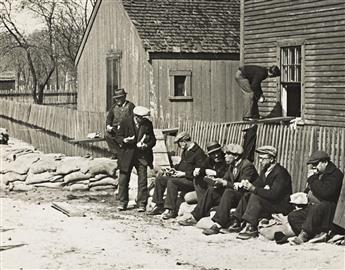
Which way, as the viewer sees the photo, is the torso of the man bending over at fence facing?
to the viewer's right

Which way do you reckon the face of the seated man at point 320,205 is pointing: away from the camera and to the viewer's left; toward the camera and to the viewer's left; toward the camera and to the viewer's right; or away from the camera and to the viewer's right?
toward the camera and to the viewer's left

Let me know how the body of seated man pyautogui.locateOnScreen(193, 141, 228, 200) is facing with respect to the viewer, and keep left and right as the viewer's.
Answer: facing the viewer and to the left of the viewer

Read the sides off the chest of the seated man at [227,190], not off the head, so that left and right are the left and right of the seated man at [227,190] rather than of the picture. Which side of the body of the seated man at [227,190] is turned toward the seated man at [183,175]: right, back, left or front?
right

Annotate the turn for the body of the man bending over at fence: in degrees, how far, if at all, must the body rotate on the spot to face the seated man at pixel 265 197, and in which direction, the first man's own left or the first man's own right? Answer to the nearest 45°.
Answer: approximately 90° to the first man's own right

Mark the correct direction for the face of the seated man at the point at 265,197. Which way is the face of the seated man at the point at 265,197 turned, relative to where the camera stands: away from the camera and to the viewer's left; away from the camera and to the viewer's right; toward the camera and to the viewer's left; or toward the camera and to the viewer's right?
toward the camera and to the viewer's left

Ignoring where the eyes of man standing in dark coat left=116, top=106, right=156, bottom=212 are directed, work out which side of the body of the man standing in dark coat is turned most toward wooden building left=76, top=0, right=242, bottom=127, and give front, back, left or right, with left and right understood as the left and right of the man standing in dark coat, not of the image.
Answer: back

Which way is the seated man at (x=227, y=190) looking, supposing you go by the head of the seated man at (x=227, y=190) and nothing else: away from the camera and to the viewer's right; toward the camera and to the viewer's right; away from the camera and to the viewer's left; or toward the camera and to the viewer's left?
toward the camera and to the viewer's left

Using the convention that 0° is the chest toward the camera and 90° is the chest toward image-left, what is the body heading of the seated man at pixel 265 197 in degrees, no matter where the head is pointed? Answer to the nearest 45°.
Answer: approximately 45°

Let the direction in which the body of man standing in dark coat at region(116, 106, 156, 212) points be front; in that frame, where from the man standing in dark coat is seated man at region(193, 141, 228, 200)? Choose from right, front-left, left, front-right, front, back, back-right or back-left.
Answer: front-left

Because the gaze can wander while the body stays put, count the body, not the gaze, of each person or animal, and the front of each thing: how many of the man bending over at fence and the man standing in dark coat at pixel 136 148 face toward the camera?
1
